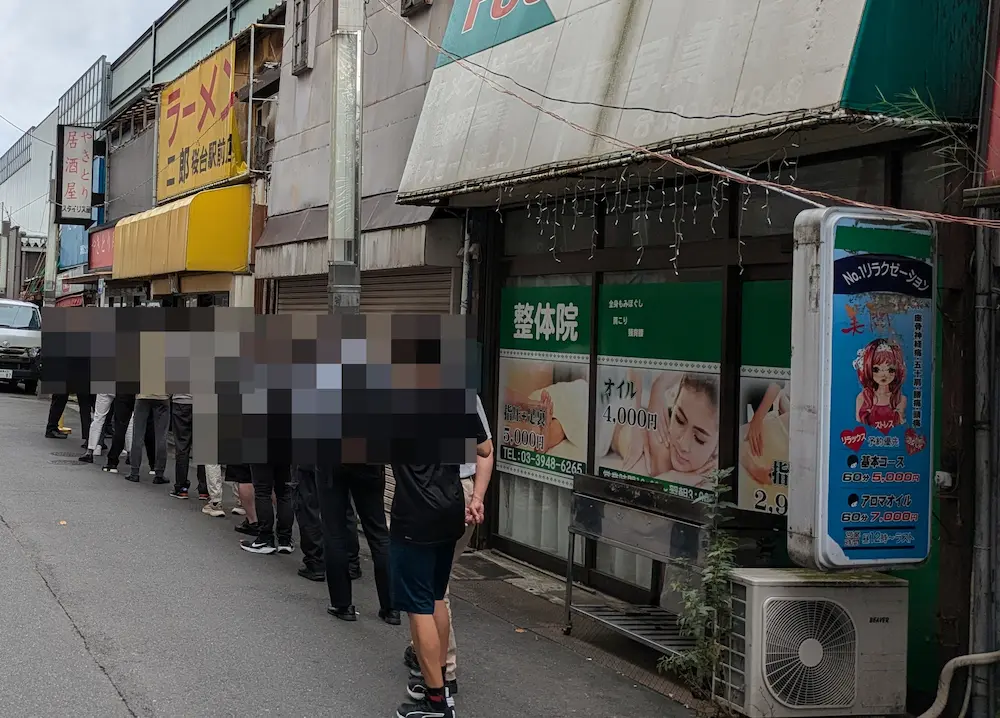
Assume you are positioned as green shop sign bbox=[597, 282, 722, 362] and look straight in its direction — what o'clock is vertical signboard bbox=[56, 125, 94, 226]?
The vertical signboard is roughly at 3 o'clock from the green shop sign.

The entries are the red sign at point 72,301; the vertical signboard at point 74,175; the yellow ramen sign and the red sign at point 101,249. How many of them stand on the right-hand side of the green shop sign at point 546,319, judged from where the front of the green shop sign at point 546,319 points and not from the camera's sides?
4

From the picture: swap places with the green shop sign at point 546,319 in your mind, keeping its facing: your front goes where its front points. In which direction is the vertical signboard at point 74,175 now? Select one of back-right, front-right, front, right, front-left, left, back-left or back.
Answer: right

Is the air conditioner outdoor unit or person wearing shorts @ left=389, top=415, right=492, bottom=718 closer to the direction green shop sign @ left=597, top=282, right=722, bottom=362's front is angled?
the person wearing shorts

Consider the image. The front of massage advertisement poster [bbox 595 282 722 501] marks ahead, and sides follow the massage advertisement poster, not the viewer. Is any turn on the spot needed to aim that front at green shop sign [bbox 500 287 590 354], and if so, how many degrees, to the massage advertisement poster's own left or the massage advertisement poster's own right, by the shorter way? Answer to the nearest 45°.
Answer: approximately 90° to the massage advertisement poster's own right

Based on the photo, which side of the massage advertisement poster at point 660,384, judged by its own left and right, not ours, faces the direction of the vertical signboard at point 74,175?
right

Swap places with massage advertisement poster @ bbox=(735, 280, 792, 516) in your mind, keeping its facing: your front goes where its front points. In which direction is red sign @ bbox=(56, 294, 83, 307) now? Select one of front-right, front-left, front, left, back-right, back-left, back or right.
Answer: right

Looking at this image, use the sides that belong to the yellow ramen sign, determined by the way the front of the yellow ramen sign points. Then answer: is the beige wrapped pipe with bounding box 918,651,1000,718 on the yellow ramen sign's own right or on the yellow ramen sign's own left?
on the yellow ramen sign's own left

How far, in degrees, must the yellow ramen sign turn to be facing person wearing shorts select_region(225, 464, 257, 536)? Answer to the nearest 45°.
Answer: approximately 45° to its left

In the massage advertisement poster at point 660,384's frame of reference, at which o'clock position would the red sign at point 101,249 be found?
The red sign is roughly at 3 o'clock from the massage advertisement poster.

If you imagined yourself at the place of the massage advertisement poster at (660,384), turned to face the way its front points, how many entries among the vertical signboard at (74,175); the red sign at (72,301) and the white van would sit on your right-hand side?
3
